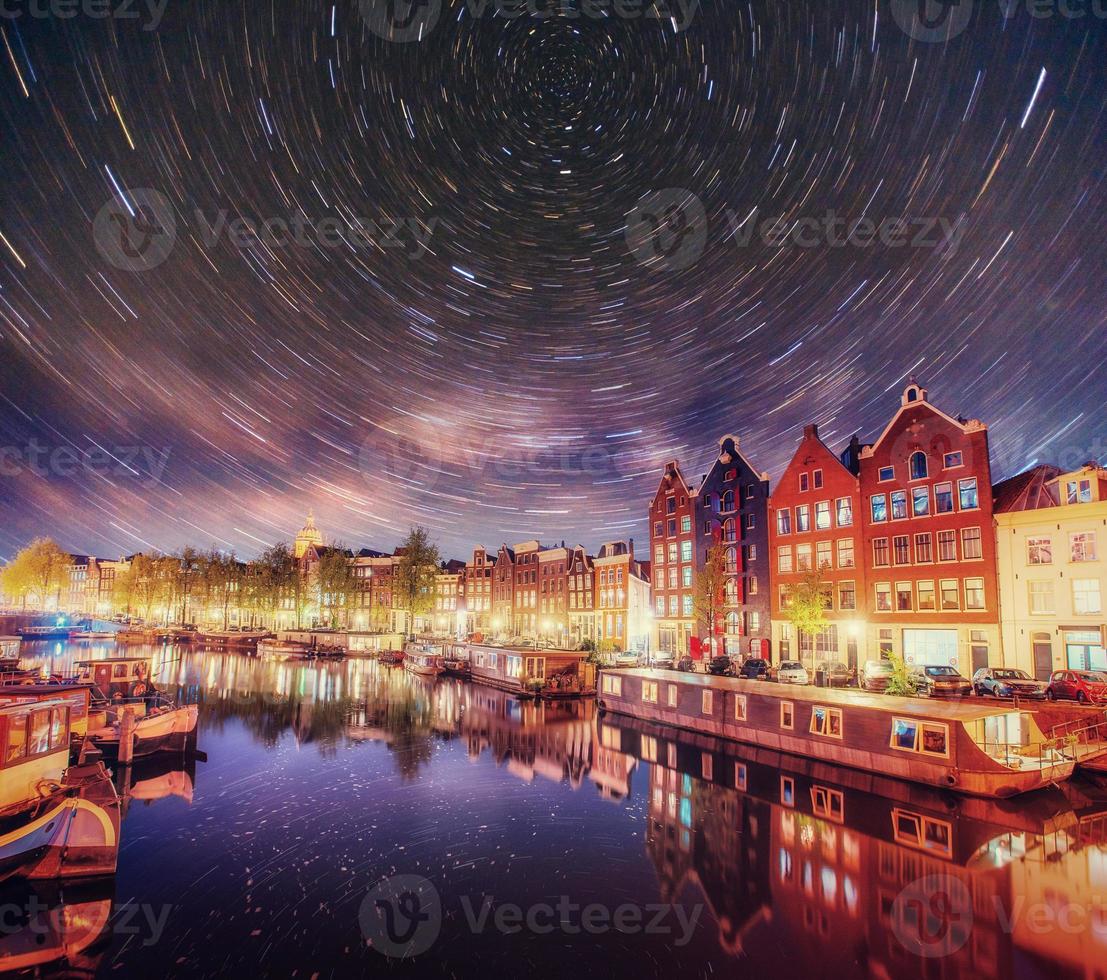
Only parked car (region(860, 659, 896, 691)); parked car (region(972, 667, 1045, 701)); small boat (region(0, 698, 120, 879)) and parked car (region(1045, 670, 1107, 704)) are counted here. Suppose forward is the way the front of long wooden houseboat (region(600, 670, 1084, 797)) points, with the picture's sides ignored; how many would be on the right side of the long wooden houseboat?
1

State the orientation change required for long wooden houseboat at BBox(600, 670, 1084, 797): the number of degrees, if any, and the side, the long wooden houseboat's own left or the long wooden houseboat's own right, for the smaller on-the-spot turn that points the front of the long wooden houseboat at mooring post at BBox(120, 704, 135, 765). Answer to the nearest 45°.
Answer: approximately 135° to the long wooden houseboat's own right

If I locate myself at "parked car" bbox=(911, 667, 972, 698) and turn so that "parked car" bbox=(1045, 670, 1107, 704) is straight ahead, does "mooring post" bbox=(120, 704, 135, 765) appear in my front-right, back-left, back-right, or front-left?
back-right

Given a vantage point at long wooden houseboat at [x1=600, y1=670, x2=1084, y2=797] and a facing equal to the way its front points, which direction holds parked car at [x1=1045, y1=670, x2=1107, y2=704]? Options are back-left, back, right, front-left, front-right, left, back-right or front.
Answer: left

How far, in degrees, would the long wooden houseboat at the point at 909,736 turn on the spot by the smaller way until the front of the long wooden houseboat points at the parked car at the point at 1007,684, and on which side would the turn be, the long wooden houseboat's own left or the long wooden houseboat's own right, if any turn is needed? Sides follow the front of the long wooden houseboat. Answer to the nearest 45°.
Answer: approximately 90° to the long wooden houseboat's own left

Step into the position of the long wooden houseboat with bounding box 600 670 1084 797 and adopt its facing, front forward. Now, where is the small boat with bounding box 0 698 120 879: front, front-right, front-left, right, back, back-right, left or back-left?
right

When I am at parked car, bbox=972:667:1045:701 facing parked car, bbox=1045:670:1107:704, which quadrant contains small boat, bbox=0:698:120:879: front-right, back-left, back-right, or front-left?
back-right

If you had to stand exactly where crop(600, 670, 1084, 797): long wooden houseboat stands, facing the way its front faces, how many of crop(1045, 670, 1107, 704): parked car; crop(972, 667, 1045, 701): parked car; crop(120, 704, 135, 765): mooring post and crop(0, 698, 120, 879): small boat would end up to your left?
2
